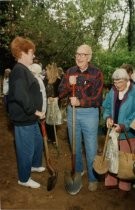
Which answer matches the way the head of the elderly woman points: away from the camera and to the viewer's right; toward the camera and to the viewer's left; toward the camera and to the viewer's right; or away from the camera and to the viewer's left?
toward the camera and to the viewer's left

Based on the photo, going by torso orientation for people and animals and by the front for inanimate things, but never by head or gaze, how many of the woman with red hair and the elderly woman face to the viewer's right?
1

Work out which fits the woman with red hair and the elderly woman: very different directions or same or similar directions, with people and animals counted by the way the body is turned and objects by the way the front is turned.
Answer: very different directions

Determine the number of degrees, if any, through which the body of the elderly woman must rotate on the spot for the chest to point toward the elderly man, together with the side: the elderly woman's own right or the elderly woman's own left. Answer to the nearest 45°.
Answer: approximately 45° to the elderly woman's own right

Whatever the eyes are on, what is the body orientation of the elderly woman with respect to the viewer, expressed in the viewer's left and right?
facing the viewer and to the left of the viewer

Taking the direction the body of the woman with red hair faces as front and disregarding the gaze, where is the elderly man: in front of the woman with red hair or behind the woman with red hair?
in front

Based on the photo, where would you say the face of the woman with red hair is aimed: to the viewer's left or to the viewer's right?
to the viewer's right

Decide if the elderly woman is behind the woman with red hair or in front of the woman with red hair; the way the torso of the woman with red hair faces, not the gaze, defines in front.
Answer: in front

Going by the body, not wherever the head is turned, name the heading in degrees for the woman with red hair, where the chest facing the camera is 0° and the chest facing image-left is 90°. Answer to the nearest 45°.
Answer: approximately 270°
